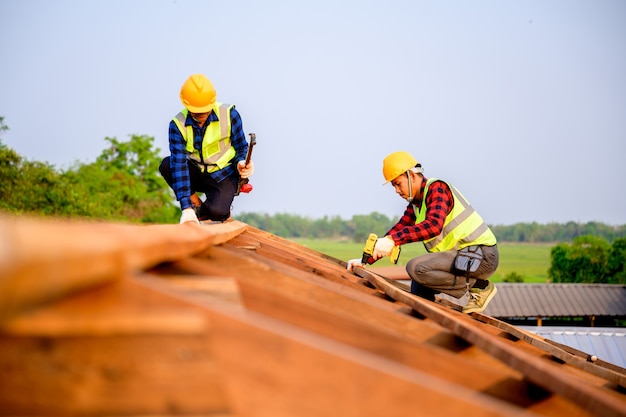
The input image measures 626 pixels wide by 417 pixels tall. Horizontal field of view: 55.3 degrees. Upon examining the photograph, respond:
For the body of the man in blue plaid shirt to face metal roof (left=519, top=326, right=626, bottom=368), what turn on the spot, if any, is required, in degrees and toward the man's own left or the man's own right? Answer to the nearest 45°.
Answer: approximately 135° to the man's own left

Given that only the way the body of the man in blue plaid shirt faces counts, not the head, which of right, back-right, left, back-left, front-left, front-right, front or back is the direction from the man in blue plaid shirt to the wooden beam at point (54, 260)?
front

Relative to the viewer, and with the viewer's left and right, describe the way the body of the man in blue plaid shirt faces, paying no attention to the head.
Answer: facing the viewer

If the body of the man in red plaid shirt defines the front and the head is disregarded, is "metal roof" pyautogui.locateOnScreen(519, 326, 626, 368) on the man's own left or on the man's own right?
on the man's own right

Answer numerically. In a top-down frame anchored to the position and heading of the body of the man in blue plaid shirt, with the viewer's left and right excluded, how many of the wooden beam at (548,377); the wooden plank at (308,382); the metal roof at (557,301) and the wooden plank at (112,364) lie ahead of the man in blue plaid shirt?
3

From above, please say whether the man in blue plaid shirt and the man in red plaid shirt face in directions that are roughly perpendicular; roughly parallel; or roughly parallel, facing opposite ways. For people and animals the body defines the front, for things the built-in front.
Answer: roughly perpendicular

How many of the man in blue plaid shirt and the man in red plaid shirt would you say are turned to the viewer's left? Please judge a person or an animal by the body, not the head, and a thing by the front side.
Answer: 1

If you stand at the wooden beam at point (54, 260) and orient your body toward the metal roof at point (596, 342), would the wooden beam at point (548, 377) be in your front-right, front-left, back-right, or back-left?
front-right

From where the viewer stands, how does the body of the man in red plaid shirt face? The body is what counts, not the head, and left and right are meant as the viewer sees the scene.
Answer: facing to the left of the viewer
